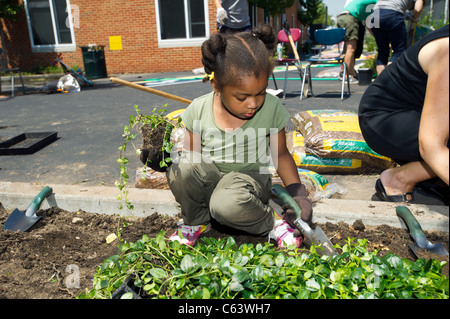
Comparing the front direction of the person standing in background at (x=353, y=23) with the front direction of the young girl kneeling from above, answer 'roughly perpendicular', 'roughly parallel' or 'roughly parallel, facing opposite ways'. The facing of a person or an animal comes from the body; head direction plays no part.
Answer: roughly perpendicular

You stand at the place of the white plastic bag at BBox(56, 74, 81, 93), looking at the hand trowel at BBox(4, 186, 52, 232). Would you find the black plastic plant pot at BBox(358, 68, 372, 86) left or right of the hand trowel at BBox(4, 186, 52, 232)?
left

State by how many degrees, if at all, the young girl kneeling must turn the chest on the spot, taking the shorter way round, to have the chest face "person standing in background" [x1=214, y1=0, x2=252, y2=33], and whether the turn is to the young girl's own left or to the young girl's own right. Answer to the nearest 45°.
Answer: approximately 180°

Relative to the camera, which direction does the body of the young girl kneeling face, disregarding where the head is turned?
toward the camera

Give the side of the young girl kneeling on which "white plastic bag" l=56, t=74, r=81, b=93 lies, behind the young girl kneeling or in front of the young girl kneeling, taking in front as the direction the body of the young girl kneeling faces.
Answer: behind
